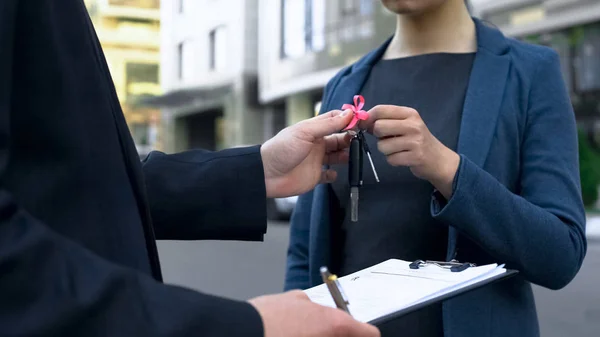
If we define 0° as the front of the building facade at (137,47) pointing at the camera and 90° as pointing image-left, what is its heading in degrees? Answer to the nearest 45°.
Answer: approximately 0°

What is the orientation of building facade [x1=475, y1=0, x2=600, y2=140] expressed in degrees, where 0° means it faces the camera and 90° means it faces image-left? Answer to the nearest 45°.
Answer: approximately 45°

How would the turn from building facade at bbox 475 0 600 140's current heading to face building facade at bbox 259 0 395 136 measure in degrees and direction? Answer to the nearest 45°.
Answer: approximately 90° to its right

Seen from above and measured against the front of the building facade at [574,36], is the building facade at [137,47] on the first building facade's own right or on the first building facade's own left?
on the first building facade's own right
